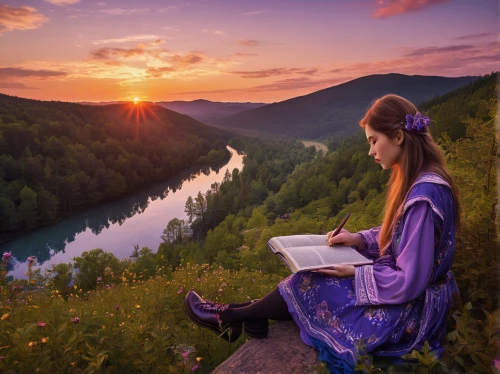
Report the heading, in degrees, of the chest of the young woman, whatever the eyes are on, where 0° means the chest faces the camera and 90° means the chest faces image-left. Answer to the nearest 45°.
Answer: approximately 90°

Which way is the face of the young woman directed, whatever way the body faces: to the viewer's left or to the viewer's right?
to the viewer's left
